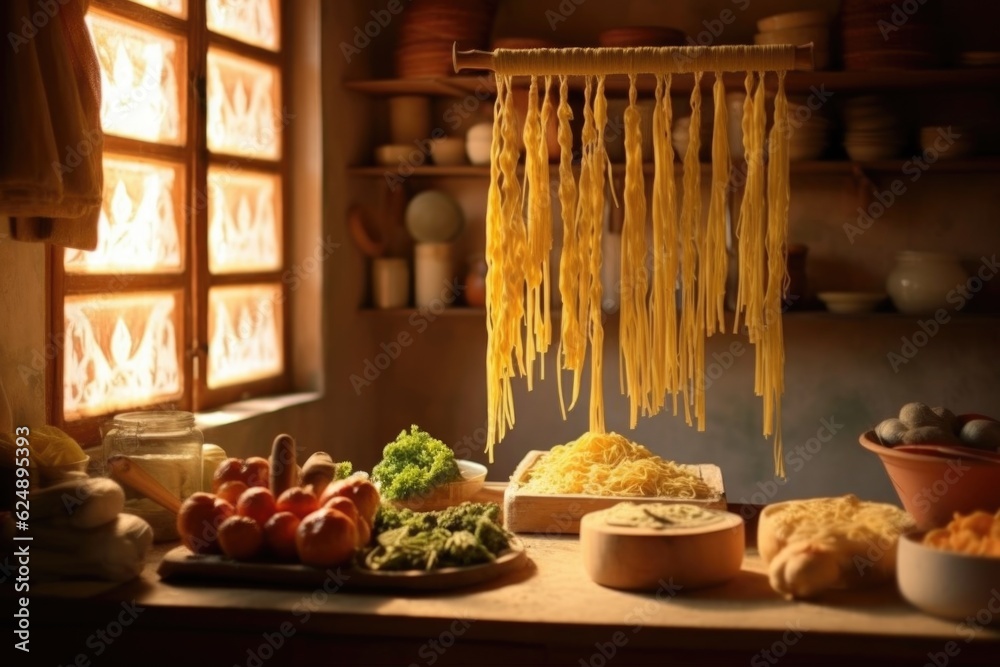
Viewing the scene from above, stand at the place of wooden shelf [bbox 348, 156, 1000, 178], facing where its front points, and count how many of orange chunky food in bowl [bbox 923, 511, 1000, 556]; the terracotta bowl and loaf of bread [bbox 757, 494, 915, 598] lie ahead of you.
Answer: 3

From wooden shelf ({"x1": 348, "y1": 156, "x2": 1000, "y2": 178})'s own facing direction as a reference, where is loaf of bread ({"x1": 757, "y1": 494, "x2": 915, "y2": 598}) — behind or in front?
in front

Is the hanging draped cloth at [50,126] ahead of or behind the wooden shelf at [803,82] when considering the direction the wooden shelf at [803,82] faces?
ahead

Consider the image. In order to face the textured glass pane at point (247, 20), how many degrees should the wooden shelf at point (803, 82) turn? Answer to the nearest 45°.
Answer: approximately 90° to its right

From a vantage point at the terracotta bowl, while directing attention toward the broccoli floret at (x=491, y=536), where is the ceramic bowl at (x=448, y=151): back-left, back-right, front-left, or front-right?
front-right

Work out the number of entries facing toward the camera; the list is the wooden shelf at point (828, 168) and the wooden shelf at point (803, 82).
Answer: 2

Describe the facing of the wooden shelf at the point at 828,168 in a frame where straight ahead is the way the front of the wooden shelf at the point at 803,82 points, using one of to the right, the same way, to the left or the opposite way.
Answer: the same way

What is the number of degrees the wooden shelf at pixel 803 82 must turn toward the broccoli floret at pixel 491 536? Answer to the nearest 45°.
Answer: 0° — it already faces it

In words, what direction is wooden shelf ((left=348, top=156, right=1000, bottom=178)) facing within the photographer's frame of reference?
facing the viewer

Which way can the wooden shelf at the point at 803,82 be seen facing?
toward the camera

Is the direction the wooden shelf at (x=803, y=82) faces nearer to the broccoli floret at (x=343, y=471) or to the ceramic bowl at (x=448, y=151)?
the broccoli floret

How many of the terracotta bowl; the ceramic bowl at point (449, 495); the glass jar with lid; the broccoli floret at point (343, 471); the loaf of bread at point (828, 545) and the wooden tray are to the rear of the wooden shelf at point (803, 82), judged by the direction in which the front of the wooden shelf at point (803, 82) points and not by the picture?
0

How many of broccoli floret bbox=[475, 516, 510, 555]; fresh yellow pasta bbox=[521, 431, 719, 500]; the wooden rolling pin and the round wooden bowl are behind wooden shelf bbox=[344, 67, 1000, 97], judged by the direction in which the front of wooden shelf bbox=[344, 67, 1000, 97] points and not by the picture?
0

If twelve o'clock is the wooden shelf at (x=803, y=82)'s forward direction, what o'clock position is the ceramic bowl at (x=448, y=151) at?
The ceramic bowl is roughly at 3 o'clock from the wooden shelf.

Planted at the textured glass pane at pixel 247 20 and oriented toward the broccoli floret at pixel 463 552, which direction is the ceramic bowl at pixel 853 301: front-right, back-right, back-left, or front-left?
front-left
